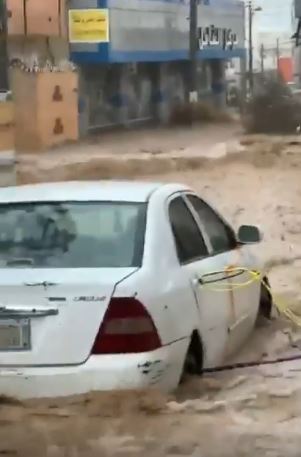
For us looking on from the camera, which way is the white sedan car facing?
facing away from the viewer and to the right of the viewer
